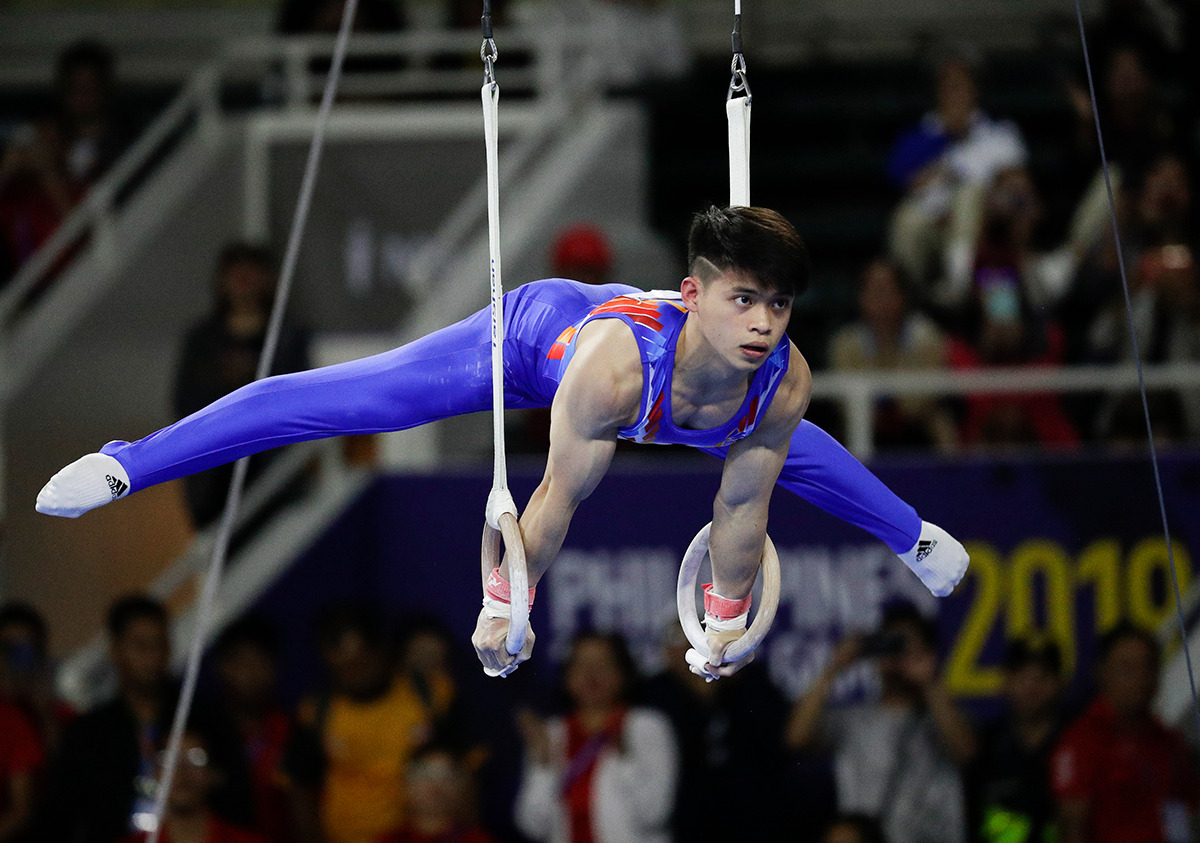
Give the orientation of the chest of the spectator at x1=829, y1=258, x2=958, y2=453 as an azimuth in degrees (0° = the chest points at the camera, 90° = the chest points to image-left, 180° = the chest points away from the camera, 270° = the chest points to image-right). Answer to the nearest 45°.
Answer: approximately 0°

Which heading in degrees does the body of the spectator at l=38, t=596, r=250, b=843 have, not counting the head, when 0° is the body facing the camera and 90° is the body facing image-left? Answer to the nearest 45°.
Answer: approximately 315°

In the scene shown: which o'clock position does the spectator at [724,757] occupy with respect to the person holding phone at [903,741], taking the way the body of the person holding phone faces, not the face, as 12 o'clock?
The spectator is roughly at 3 o'clock from the person holding phone.

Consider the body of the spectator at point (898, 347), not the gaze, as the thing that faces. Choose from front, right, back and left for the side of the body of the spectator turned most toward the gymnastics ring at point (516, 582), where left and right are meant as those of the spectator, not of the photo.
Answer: front

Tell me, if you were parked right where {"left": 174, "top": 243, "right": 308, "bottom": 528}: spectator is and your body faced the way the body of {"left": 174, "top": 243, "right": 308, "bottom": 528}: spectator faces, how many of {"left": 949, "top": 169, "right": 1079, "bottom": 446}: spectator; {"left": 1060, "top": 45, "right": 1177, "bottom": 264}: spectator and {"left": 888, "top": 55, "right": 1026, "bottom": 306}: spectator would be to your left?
3

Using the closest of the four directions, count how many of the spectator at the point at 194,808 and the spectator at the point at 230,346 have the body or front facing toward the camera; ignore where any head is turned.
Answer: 2
